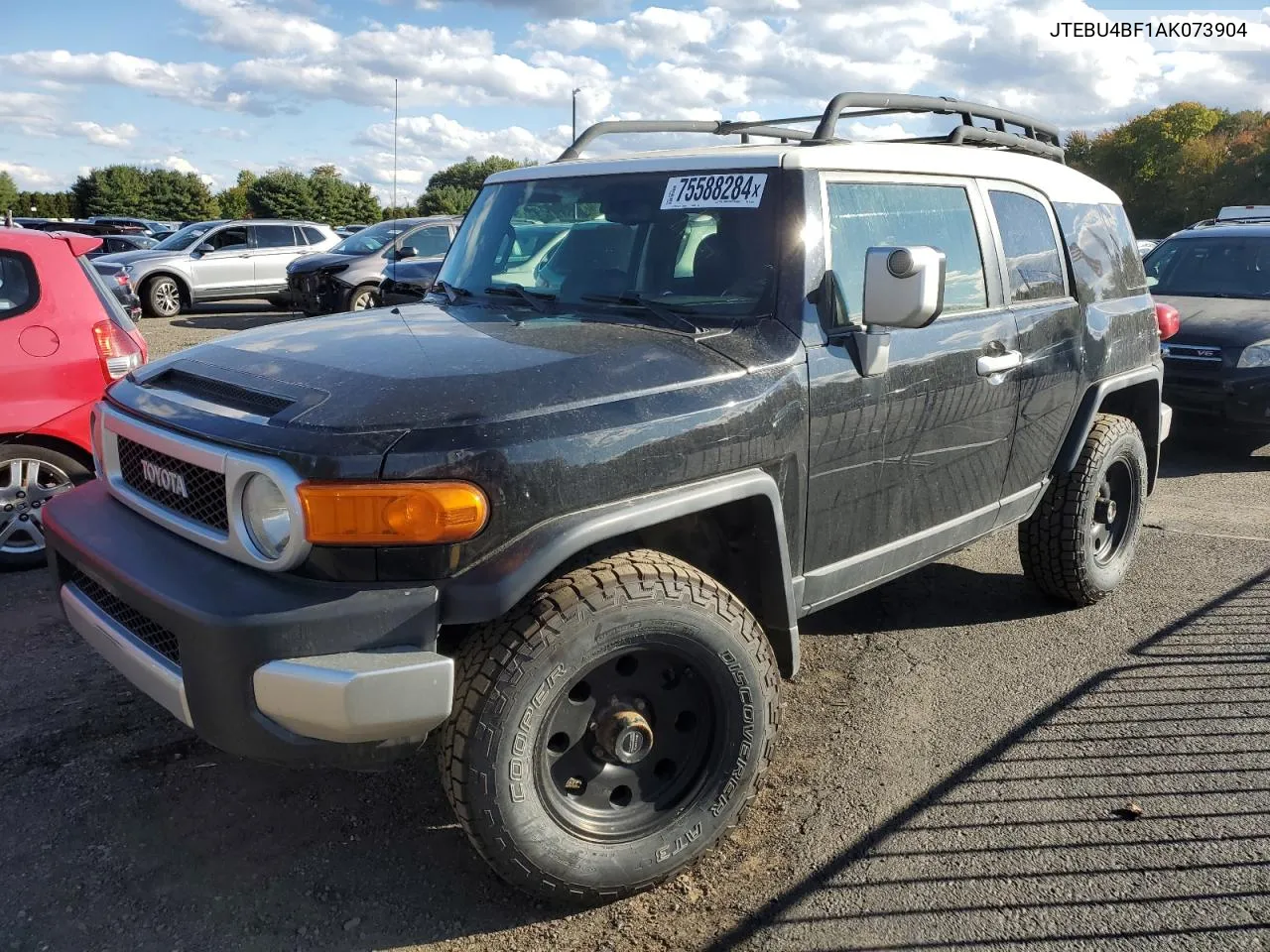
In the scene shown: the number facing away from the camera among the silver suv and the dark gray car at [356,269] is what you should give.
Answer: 0

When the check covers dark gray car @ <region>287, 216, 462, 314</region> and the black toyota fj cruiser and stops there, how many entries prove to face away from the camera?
0

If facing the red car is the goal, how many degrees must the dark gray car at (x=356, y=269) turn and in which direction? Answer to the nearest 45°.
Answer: approximately 45° to its left

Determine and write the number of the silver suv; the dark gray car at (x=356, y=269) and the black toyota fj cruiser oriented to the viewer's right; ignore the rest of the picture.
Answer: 0

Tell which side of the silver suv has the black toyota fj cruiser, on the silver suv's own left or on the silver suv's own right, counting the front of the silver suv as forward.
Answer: on the silver suv's own left

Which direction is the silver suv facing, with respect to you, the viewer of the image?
facing the viewer and to the left of the viewer

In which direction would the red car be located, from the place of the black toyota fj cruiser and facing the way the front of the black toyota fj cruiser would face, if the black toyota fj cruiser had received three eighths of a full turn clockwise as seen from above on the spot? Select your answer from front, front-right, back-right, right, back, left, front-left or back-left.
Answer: front-left

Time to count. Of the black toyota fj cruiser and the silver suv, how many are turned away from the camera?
0

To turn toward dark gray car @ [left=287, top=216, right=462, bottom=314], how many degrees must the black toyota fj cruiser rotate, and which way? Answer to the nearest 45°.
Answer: approximately 135° to its right
